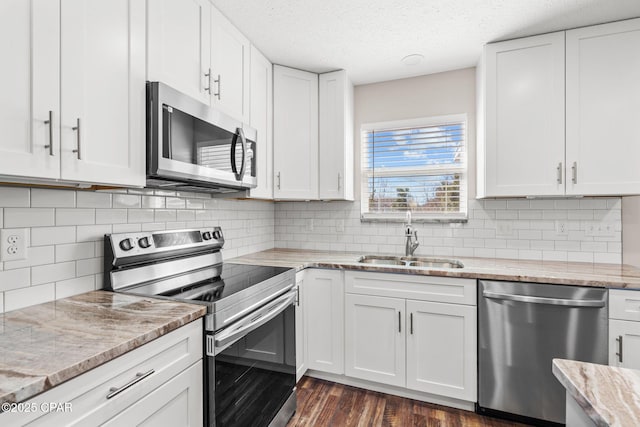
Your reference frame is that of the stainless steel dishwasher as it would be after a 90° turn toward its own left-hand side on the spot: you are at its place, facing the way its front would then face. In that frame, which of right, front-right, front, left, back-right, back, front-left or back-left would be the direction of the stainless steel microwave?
back-right

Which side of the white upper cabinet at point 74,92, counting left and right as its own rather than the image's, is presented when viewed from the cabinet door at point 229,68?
left

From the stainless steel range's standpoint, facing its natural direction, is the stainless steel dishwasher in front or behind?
in front

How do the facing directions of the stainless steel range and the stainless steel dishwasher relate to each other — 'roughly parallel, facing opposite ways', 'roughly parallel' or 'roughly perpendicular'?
roughly perpendicular

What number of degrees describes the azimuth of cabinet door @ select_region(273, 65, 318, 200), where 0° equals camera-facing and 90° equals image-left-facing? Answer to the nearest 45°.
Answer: approximately 315°

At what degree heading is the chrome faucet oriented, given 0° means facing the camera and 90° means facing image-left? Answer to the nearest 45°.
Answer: approximately 0°

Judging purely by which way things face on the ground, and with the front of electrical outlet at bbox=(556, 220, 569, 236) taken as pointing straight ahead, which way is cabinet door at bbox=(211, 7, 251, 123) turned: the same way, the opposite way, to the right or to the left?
to the left

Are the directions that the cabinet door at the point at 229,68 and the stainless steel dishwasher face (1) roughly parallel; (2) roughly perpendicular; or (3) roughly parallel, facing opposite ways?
roughly perpendicular

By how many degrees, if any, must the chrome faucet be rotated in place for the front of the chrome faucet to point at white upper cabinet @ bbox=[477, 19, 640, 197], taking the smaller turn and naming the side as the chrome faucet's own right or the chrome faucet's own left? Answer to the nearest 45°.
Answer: approximately 90° to the chrome faucet's own left

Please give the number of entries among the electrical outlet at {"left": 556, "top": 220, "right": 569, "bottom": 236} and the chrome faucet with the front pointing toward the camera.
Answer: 2
